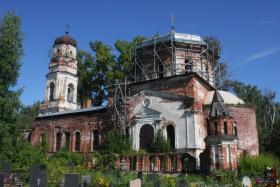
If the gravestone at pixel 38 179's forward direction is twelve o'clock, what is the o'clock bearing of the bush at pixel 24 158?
The bush is roughly at 6 o'clock from the gravestone.

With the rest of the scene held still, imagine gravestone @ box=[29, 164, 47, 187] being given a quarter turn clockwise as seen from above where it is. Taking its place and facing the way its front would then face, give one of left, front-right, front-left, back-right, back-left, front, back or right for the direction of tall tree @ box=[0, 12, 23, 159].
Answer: right

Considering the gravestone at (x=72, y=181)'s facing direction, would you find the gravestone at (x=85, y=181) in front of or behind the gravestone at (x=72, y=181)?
behind

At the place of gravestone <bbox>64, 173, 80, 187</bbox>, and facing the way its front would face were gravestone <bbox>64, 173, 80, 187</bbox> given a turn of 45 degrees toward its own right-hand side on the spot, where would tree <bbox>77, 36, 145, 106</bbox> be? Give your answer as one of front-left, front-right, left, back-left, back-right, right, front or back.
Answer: back-right

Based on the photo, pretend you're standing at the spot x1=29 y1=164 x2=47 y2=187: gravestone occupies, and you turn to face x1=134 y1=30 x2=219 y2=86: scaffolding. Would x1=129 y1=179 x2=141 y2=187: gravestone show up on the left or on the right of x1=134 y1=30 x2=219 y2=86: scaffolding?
right

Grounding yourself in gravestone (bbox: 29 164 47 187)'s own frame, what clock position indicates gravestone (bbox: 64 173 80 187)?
gravestone (bbox: 64 173 80 187) is roughly at 10 o'clock from gravestone (bbox: 29 164 47 187).

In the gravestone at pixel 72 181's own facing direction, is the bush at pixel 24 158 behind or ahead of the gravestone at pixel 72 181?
behind

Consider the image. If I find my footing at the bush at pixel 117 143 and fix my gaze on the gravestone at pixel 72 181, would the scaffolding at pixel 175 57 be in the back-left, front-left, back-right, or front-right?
back-left

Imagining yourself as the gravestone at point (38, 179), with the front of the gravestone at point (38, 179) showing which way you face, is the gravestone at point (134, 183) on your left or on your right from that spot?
on your left

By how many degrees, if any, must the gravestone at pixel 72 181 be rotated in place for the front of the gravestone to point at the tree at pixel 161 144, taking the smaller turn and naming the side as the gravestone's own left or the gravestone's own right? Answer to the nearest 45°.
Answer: approximately 135° to the gravestone's own left

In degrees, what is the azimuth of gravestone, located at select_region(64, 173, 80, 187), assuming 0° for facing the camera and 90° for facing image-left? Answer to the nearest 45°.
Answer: approximately 0°

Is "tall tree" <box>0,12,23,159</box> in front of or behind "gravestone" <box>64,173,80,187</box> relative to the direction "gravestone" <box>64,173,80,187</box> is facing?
behind

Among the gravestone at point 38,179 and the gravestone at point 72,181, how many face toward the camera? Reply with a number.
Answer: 2
